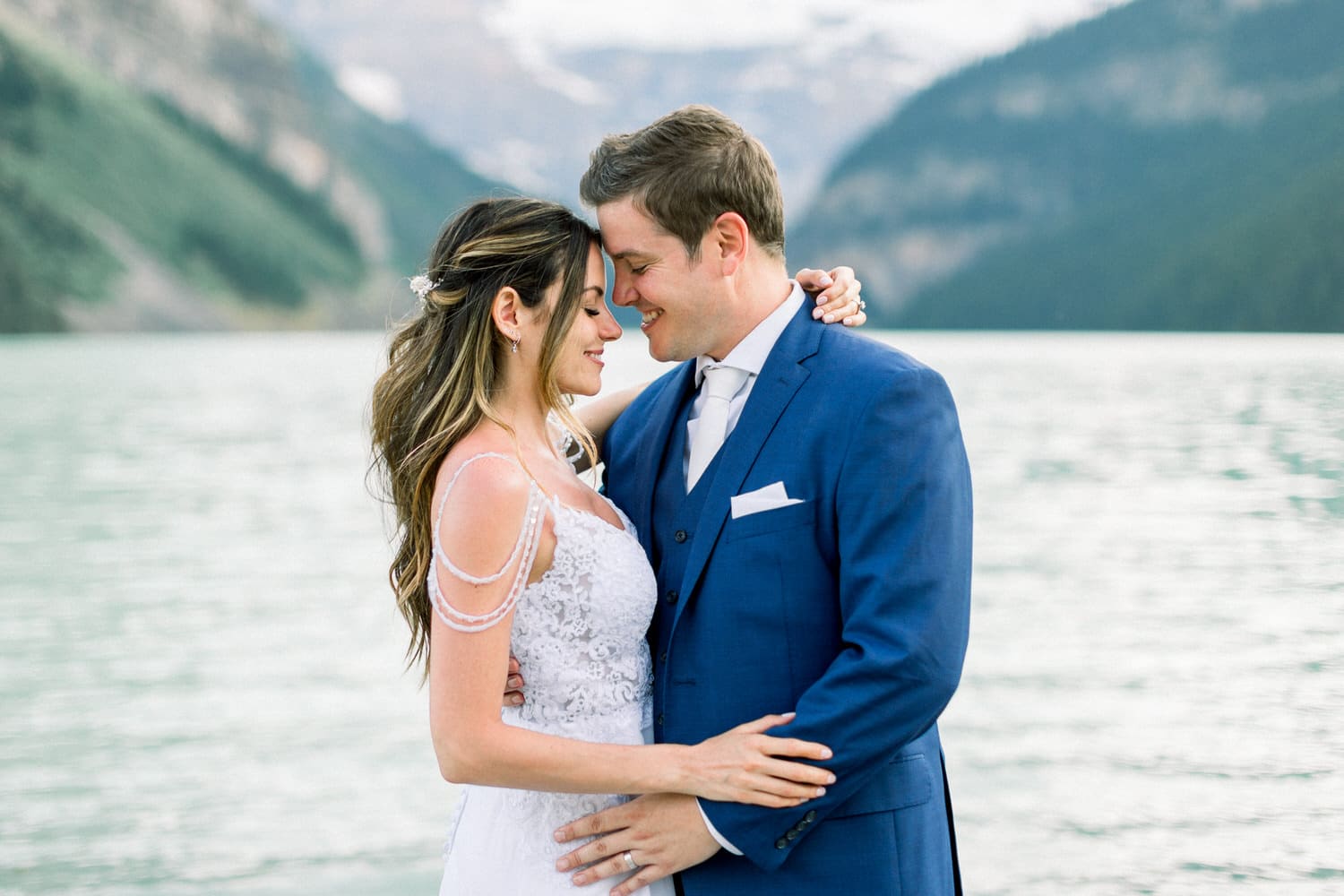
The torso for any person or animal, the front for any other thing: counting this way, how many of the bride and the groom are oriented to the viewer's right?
1

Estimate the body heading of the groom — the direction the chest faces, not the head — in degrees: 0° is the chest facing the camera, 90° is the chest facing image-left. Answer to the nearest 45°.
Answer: approximately 45°

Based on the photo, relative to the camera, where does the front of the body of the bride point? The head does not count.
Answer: to the viewer's right

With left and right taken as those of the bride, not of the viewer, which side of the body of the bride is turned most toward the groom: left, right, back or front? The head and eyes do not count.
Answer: front

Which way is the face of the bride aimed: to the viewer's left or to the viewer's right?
to the viewer's right

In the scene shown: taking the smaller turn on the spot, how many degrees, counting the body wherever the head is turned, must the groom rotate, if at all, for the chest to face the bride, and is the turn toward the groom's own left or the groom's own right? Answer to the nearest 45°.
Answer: approximately 45° to the groom's own right

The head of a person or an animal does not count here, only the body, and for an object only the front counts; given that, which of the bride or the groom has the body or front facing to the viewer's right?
the bride
